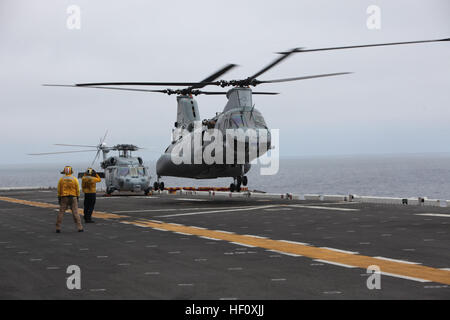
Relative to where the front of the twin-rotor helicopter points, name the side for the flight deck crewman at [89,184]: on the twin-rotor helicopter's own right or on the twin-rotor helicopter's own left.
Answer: on the twin-rotor helicopter's own right

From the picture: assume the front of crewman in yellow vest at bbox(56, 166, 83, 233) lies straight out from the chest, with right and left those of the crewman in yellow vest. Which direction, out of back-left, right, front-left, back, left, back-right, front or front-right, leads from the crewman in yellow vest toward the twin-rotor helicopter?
front-right

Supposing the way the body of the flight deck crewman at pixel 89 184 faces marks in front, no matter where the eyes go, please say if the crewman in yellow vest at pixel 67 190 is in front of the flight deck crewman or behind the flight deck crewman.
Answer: behind

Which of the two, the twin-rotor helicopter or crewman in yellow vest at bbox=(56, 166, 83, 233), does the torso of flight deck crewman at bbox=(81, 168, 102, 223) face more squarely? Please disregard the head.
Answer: the twin-rotor helicopter

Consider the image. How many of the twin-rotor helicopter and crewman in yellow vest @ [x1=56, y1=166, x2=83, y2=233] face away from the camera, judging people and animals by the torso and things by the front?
1

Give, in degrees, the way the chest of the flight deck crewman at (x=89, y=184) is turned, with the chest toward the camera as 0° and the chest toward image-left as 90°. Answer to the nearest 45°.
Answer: approximately 225°

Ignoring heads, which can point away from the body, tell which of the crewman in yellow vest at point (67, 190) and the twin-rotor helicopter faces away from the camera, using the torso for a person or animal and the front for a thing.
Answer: the crewman in yellow vest

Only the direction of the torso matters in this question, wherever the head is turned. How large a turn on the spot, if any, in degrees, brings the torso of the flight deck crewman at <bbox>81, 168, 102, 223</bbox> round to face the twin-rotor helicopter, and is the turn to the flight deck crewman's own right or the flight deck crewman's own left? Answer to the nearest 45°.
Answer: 0° — they already face it

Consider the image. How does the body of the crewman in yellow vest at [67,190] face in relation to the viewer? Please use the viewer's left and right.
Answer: facing away from the viewer

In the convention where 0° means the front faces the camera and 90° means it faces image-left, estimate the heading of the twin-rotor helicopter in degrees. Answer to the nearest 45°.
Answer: approximately 315°
